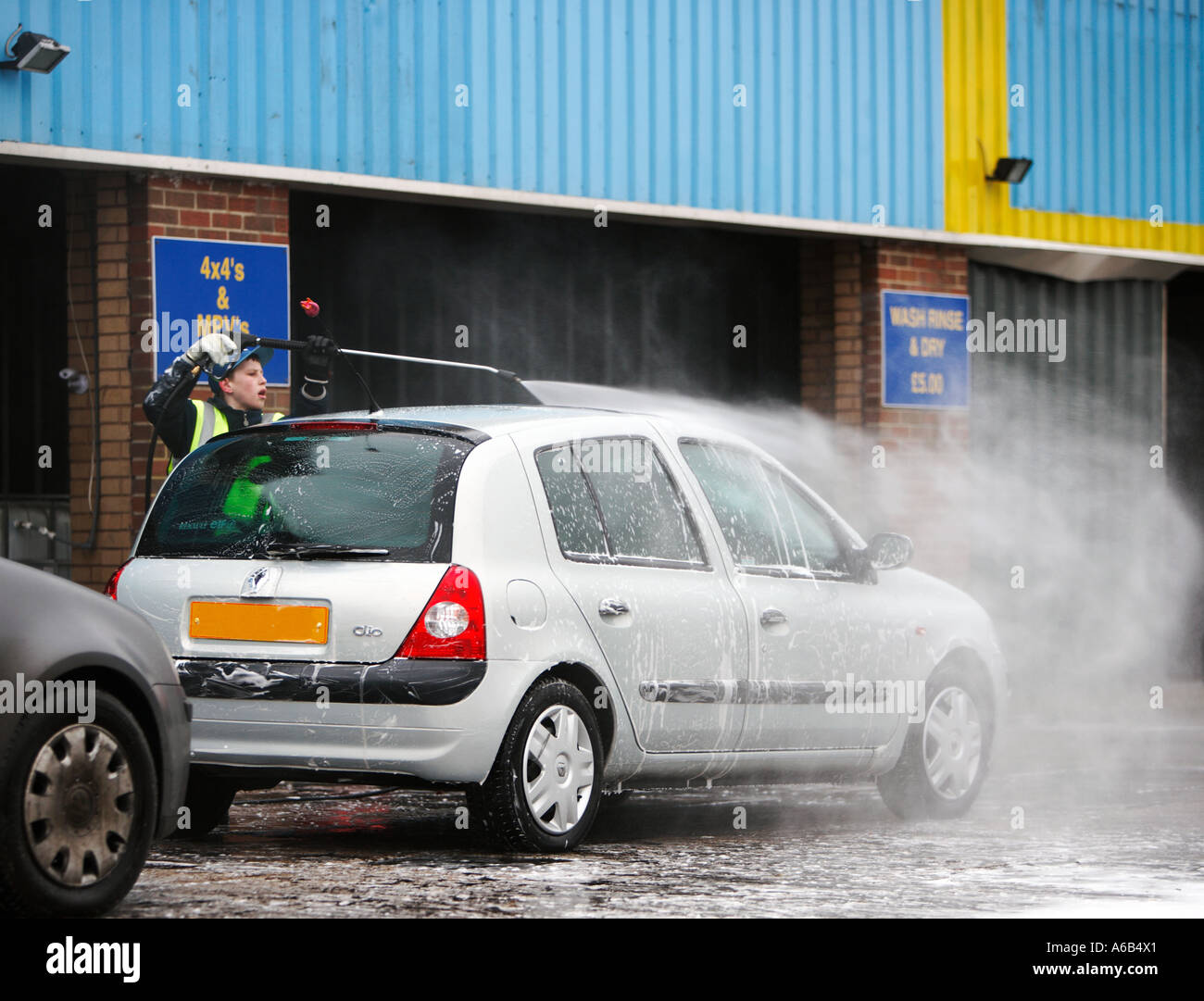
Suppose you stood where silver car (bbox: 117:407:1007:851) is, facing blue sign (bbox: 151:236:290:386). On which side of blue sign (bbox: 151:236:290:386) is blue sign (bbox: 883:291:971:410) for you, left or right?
right

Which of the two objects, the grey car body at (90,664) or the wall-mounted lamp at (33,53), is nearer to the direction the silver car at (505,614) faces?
the wall-mounted lamp

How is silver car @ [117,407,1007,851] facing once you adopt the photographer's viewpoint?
facing away from the viewer and to the right of the viewer

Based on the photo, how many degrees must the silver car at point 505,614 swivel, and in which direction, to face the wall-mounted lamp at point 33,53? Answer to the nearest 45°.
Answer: approximately 90° to its left

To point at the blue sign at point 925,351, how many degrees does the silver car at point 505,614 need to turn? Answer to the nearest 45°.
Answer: approximately 45° to its left

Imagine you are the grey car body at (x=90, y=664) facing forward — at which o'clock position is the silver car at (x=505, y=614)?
The silver car is roughly at 12 o'clock from the grey car body.

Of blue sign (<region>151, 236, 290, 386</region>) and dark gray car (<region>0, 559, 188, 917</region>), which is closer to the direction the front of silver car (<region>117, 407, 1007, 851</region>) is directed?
the blue sign

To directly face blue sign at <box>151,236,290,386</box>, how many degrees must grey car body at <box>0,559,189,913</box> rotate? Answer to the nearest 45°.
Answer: approximately 45° to its left

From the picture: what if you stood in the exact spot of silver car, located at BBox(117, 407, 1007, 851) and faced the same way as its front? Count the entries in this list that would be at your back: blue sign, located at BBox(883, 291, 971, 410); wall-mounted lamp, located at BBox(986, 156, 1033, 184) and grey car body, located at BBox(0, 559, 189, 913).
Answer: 1
